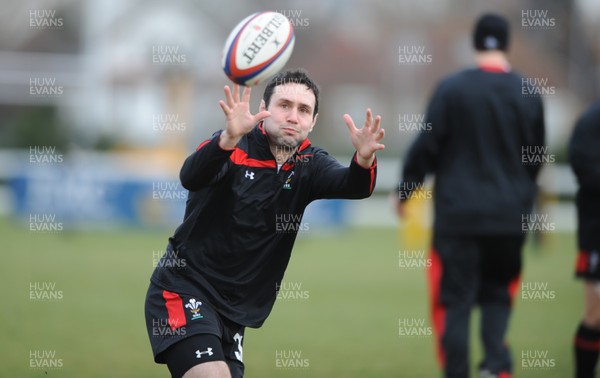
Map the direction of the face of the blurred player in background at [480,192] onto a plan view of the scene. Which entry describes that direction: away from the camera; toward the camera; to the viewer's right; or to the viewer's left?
away from the camera

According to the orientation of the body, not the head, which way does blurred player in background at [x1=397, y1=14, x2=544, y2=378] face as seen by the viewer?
away from the camera

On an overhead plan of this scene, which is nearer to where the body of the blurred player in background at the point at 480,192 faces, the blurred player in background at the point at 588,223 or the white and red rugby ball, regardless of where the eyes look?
the blurred player in background

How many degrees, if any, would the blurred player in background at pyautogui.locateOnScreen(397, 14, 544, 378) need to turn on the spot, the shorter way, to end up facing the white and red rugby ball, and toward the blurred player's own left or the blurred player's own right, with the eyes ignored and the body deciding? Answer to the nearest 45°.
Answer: approximately 135° to the blurred player's own left

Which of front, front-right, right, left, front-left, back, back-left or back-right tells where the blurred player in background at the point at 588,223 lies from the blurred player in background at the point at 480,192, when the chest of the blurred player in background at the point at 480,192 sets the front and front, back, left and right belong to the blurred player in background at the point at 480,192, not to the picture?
front-right
